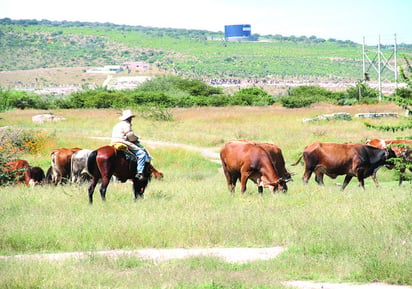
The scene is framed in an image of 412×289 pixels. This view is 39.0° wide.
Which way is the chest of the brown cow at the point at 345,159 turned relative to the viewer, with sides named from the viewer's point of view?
facing to the right of the viewer

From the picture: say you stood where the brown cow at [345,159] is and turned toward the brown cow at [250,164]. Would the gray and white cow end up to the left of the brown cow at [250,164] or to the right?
right

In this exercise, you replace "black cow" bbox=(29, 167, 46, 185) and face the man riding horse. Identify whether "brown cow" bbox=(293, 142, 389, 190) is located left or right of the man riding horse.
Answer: left

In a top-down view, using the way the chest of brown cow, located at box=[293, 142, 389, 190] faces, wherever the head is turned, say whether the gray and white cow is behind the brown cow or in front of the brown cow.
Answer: behind

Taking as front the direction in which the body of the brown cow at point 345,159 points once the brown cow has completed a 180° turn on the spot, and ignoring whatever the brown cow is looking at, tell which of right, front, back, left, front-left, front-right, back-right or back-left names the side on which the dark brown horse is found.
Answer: front-left

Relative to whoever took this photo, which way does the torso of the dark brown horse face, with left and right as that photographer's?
facing away from the viewer and to the right of the viewer

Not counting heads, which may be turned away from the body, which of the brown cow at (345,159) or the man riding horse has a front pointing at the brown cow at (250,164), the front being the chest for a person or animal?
the man riding horse

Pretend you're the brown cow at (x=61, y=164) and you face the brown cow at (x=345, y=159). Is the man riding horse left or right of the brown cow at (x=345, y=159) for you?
right

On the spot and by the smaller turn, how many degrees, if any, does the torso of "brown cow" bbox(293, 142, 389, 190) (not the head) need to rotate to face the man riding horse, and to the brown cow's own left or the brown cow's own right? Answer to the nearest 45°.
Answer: approximately 135° to the brown cow's own right

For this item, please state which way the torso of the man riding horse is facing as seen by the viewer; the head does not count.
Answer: to the viewer's right
